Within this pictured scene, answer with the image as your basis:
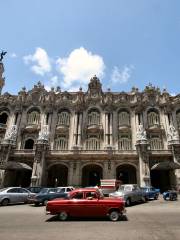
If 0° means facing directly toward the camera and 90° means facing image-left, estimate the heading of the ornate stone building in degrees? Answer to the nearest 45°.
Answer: approximately 0°

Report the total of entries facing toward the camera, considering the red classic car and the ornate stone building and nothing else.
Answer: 1

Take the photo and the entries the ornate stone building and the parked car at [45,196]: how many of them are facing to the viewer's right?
0

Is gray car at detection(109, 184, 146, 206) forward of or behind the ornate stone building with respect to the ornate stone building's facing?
forward

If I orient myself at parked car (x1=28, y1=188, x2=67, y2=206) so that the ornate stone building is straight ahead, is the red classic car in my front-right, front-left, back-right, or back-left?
back-right

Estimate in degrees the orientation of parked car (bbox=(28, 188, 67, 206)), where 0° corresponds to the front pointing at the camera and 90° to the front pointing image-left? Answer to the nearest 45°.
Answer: approximately 45°

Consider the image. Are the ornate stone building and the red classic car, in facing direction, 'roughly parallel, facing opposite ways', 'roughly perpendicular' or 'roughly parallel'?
roughly perpendicular
